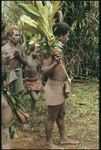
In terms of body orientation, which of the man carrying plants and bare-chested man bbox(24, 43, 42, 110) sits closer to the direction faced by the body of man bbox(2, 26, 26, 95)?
the man carrying plants

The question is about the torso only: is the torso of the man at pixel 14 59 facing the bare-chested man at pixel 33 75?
no

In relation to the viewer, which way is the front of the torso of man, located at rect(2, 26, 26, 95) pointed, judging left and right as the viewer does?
facing the viewer and to the right of the viewer

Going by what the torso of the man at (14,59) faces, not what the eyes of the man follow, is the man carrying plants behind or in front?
in front
